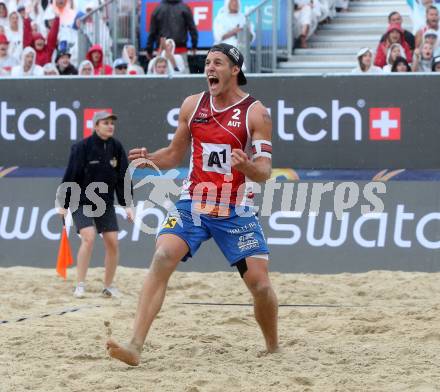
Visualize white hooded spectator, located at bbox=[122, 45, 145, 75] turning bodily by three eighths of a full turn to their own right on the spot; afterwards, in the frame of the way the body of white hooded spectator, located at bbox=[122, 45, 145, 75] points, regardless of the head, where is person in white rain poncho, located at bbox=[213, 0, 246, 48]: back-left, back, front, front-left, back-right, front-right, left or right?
back-right

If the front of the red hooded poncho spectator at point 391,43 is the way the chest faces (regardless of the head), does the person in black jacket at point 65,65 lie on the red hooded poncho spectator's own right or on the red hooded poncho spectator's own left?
on the red hooded poncho spectator's own right

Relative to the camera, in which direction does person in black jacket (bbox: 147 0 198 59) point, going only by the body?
away from the camera

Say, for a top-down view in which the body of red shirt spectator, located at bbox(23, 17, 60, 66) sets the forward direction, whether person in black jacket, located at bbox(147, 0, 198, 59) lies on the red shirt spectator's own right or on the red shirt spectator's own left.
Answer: on the red shirt spectator's own left

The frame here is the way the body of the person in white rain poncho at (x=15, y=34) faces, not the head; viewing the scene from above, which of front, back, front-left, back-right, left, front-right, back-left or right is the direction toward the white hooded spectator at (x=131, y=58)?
front-left

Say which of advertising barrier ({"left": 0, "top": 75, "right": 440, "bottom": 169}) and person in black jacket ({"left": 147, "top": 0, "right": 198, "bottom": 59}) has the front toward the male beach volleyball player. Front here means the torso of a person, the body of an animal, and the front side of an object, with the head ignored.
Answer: the advertising barrier

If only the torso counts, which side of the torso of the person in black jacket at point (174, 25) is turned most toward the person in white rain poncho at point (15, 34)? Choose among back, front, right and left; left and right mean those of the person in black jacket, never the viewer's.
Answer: left
